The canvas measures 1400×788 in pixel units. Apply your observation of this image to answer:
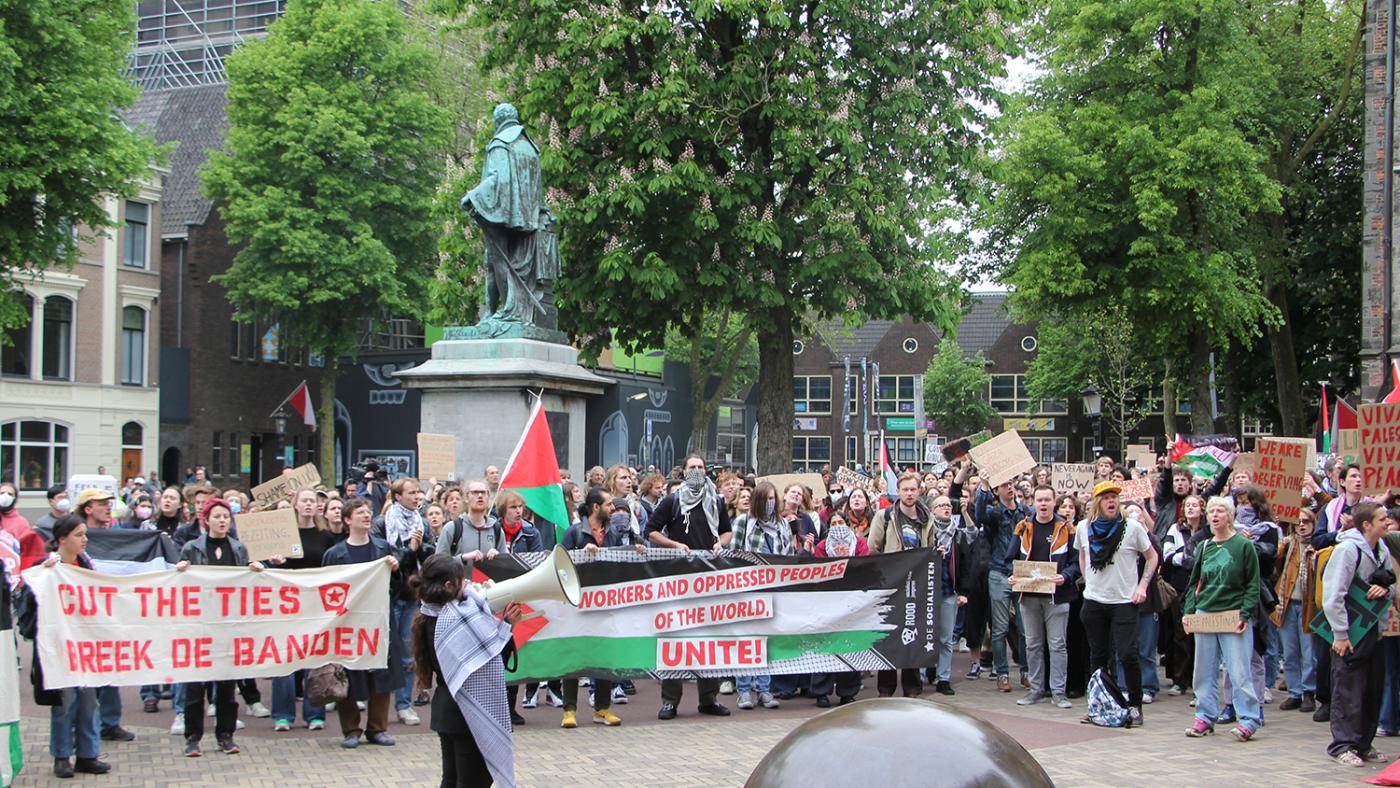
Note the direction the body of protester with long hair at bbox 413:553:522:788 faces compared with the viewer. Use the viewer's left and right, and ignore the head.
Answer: facing away from the viewer and to the right of the viewer

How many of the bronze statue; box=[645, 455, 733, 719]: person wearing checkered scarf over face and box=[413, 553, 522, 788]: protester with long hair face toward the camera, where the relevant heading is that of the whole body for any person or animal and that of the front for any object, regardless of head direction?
1

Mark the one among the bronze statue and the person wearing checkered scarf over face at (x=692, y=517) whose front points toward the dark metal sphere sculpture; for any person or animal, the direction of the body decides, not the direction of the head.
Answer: the person wearing checkered scarf over face

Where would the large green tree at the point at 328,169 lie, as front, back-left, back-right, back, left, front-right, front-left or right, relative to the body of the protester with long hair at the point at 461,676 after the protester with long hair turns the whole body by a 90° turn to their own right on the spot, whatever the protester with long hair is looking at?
back-left

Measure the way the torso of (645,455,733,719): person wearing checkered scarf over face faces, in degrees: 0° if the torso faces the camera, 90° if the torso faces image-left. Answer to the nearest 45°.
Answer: approximately 0°

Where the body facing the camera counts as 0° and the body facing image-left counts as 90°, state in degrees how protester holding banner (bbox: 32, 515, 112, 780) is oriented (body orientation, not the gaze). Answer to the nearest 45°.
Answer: approximately 315°

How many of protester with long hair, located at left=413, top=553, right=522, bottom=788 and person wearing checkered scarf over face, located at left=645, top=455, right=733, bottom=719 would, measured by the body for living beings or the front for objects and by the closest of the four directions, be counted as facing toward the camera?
1

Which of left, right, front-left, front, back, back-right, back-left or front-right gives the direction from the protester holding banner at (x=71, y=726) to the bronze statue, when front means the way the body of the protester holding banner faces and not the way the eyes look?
left
